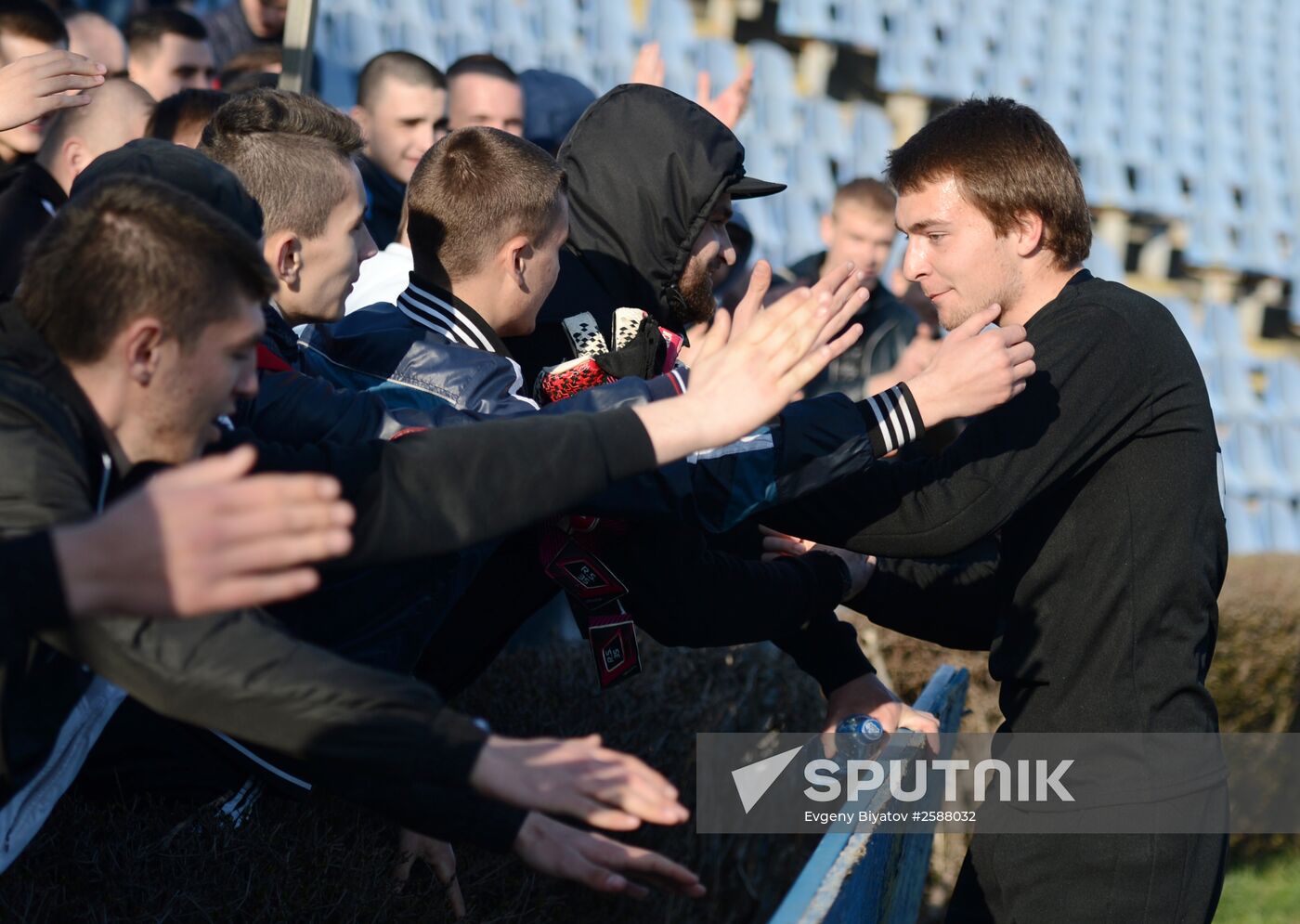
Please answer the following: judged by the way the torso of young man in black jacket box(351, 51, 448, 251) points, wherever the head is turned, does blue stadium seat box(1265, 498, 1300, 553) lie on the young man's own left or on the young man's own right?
on the young man's own left

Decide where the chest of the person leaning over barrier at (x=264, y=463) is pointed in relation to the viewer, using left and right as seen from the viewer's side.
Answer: facing to the right of the viewer

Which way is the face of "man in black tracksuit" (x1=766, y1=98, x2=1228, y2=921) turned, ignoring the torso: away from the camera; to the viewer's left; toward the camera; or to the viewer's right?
to the viewer's left

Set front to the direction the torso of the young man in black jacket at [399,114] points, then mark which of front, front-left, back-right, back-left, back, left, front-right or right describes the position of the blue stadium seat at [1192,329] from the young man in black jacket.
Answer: left

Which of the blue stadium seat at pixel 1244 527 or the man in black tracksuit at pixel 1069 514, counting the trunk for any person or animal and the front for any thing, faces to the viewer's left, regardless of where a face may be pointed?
the man in black tracksuit

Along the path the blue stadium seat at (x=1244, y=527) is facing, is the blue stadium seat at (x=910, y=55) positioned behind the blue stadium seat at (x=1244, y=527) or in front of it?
behind

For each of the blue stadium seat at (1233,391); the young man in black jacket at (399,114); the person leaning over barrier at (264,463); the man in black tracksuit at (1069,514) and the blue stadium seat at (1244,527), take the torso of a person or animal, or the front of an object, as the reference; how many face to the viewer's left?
1

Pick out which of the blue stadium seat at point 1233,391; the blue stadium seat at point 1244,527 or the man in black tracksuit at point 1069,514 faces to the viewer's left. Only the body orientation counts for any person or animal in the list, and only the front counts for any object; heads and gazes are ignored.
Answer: the man in black tracksuit

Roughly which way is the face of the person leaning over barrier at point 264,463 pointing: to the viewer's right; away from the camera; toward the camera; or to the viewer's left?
to the viewer's right

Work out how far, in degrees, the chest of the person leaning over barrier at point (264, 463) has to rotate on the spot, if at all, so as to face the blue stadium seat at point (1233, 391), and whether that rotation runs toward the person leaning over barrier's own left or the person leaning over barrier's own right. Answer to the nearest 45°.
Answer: approximately 45° to the person leaning over barrier's own left

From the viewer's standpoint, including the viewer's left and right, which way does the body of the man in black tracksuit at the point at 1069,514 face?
facing to the left of the viewer

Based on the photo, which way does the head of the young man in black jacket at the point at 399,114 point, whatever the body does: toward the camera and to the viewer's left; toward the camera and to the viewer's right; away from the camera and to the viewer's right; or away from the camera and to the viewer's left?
toward the camera and to the viewer's right

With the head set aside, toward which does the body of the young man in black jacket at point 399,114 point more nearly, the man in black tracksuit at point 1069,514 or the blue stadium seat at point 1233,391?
the man in black tracksuit

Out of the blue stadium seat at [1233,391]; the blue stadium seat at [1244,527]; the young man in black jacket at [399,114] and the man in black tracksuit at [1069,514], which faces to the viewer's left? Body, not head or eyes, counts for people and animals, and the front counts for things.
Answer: the man in black tracksuit

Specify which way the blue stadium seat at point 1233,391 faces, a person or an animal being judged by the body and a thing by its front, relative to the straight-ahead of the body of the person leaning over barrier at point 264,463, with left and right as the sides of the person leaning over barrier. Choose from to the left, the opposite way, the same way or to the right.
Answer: to the right

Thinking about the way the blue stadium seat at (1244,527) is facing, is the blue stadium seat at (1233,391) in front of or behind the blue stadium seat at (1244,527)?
behind

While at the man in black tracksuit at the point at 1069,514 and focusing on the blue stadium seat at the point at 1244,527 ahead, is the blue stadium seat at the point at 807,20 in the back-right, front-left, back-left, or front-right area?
front-left

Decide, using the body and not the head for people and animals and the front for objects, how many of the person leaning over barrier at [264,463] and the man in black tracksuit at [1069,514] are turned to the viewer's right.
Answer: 1
